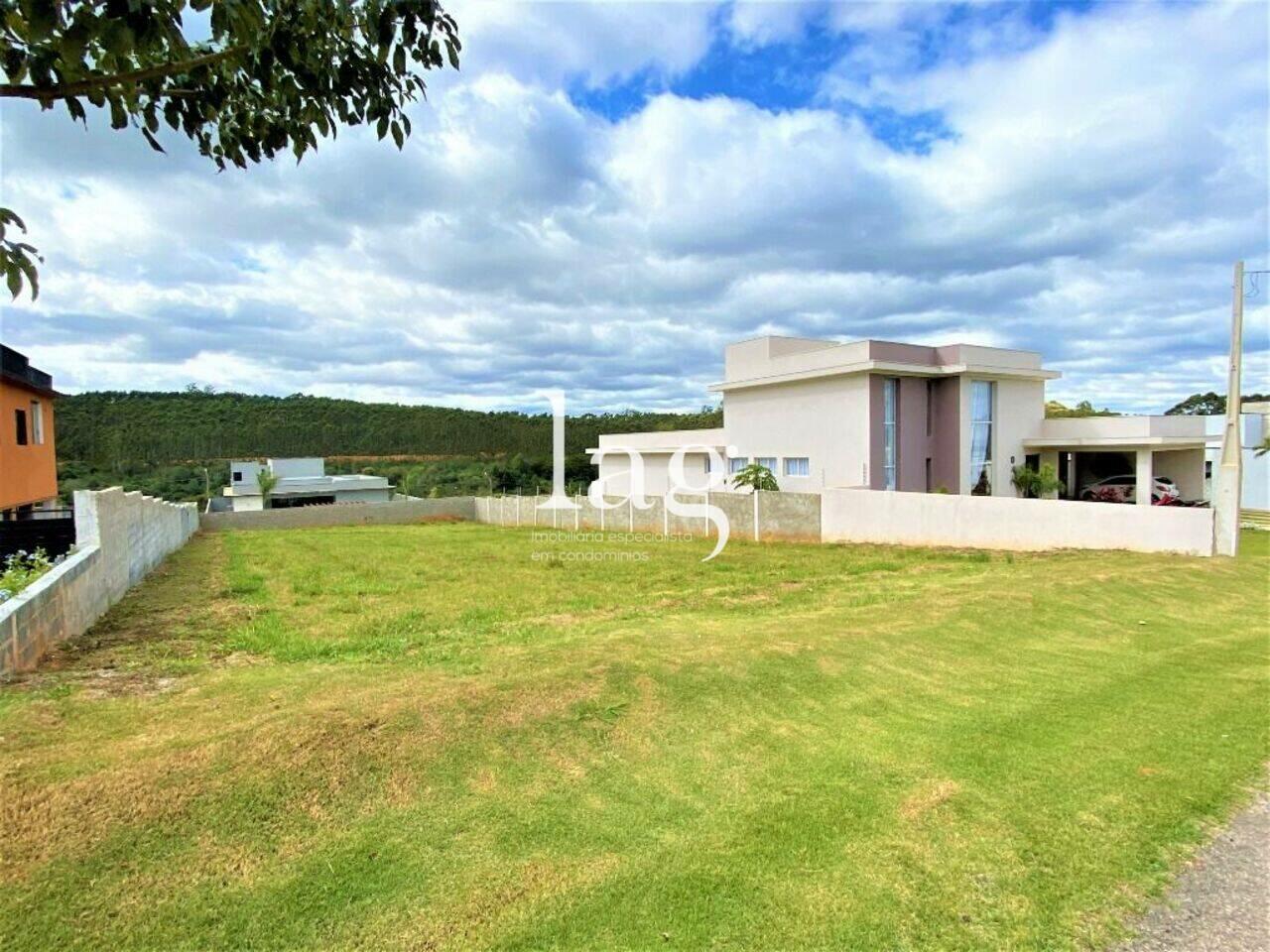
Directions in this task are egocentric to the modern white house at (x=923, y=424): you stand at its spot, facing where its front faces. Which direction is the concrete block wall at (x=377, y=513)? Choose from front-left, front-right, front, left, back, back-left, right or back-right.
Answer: back-right

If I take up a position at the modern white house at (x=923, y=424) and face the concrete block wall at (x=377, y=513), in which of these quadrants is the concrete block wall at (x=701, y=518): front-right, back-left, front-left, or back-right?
front-left

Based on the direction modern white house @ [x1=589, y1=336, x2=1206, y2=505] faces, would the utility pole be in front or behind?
in front

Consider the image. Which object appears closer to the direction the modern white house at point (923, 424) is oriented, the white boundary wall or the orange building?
the white boundary wall

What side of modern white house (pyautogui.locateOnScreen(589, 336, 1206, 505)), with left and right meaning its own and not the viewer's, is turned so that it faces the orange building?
right

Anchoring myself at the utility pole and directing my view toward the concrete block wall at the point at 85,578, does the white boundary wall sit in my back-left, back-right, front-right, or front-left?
front-right

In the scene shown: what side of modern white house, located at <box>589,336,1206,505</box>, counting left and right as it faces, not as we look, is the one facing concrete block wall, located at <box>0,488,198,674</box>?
right

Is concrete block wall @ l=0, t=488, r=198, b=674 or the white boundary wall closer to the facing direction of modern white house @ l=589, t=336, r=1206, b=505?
the white boundary wall

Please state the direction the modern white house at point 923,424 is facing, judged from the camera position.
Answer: facing the viewer and to the right of the viewer

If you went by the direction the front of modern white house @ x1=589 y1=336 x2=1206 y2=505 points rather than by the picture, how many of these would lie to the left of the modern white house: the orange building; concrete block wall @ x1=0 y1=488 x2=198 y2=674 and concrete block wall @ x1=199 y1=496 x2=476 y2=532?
0

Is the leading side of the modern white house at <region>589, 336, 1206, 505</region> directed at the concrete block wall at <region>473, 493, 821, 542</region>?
no

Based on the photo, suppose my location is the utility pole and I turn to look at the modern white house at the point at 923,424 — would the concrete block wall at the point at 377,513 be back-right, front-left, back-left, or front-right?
front-left

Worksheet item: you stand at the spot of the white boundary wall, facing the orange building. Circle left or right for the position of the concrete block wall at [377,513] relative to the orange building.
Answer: right
